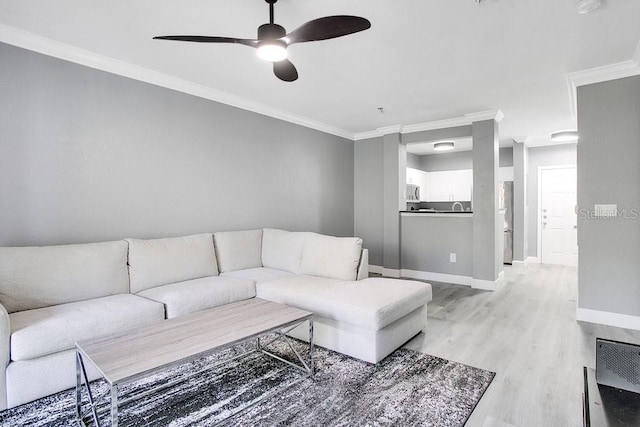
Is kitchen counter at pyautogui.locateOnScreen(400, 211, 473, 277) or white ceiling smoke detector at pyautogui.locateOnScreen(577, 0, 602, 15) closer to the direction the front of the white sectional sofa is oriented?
the white ceiling smoke detector

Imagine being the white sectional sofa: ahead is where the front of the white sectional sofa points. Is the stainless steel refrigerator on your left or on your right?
on your left

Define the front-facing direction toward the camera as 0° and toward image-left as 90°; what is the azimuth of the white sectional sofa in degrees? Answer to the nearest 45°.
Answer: approximately 315°

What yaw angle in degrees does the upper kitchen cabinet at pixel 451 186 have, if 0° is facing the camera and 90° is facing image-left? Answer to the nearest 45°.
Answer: approximately 0°

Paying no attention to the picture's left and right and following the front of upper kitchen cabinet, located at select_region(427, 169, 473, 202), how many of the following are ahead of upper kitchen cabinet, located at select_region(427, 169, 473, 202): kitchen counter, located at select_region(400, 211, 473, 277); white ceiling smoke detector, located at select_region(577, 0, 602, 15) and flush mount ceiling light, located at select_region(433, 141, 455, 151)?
3

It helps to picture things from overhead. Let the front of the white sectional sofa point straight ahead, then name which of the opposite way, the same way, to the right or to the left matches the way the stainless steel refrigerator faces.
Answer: to the right

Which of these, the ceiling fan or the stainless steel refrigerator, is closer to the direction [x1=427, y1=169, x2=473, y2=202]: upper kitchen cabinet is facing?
the ceiling fan
